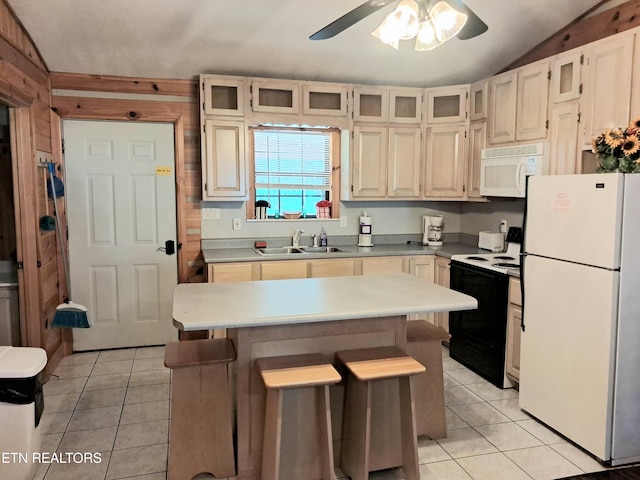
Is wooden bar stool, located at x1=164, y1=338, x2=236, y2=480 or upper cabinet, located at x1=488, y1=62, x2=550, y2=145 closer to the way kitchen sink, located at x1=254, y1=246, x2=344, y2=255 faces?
the wooden bar stool

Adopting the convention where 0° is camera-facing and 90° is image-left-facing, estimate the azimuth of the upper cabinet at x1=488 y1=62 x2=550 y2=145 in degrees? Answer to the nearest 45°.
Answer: approximately 45°

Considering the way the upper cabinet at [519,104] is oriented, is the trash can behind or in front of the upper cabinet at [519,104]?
in front

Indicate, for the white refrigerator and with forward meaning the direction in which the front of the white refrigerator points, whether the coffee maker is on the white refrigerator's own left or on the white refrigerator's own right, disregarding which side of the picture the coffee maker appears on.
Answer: on the white refrigerator's own right

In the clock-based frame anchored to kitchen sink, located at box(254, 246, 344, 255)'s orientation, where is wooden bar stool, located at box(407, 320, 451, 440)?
The wooden bar stool is roughly at 11 o'clock from the kitchen sink.

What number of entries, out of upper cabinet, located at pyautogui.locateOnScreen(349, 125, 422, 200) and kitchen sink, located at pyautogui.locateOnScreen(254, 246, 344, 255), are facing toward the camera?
2

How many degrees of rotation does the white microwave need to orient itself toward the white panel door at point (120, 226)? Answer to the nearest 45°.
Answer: approximately 45° to its right

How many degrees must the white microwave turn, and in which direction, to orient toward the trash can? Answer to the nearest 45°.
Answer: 0° — it already faces it

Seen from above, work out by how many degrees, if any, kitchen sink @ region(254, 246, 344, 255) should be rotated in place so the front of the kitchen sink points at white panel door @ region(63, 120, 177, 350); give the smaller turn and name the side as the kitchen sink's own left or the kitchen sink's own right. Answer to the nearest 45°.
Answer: approximately 90° to the kitchen sink's own right

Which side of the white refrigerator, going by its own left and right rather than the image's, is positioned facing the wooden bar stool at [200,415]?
front

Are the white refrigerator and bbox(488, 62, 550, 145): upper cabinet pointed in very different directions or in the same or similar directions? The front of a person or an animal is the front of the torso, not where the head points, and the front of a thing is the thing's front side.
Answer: same or similar directions

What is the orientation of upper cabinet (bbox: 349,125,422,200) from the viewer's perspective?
toward the camera

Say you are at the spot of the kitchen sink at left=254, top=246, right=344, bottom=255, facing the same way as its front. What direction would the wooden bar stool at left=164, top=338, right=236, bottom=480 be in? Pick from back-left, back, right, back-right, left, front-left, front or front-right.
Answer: front

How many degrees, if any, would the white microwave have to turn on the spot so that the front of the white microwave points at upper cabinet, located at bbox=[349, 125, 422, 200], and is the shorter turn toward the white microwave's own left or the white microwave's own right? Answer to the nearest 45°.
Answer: approximately 45° to the white microwave's own right

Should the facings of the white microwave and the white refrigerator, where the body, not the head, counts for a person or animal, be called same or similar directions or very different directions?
same or similar directions
